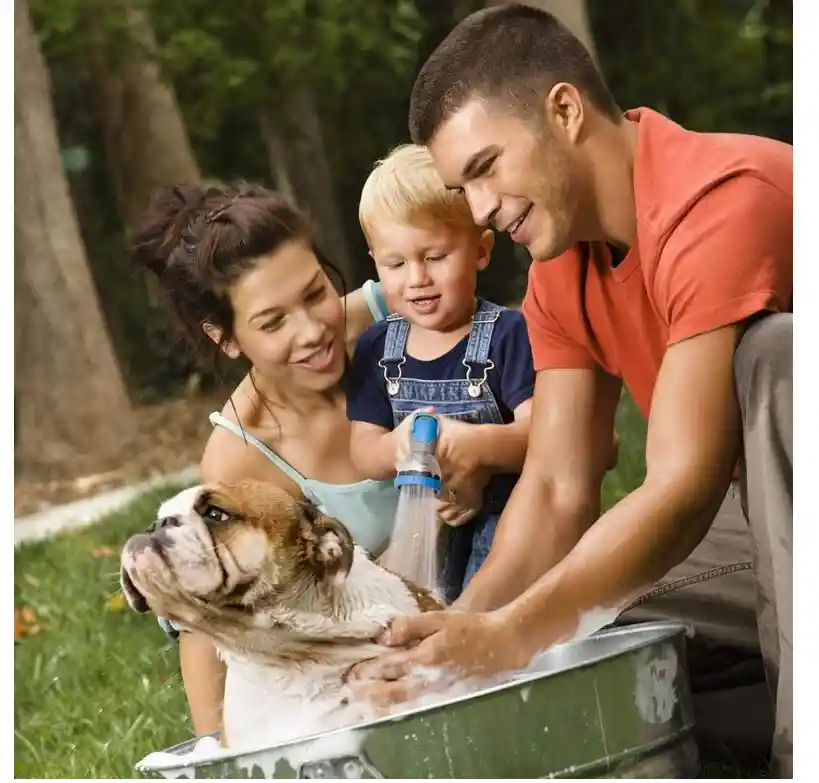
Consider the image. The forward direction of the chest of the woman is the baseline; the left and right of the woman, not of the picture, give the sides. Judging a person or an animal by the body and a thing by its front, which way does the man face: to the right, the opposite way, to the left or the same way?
to the right

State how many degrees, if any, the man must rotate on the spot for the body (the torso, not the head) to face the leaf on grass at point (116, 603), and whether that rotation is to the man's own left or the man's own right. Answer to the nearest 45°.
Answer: approximately 45° to the man's own right

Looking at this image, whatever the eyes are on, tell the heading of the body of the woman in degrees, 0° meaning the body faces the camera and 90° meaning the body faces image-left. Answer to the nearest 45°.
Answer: approximately 315°
